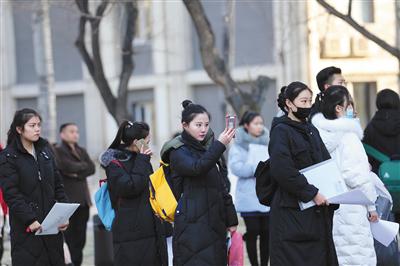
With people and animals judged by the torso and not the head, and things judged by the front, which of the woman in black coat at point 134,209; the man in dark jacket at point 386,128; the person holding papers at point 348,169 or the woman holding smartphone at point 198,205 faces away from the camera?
the man in dark jacket

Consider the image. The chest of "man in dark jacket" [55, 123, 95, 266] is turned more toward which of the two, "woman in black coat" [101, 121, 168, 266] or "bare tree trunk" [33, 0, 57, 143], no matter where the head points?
the woman in black coat

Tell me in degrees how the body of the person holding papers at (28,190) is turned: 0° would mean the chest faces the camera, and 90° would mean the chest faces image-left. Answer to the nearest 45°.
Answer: approximately 315°

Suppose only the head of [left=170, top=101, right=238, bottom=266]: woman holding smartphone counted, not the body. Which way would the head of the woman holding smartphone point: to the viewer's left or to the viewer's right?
to the viewer's right

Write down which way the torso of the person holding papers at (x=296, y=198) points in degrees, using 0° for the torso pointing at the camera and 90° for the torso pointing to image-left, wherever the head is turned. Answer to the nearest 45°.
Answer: approximately 315°

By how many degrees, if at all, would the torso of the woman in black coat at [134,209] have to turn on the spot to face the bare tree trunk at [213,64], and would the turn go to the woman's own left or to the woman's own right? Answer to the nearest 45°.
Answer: approximately 90° to the woman's own left

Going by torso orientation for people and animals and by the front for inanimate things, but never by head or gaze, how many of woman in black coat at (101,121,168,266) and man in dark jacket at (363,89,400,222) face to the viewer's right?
1

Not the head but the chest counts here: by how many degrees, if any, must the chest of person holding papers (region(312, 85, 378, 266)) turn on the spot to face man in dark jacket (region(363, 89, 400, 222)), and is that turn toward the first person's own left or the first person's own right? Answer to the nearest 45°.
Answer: approximately 90° to the first person's own left

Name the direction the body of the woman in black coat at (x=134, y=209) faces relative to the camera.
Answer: to the viewer's right
